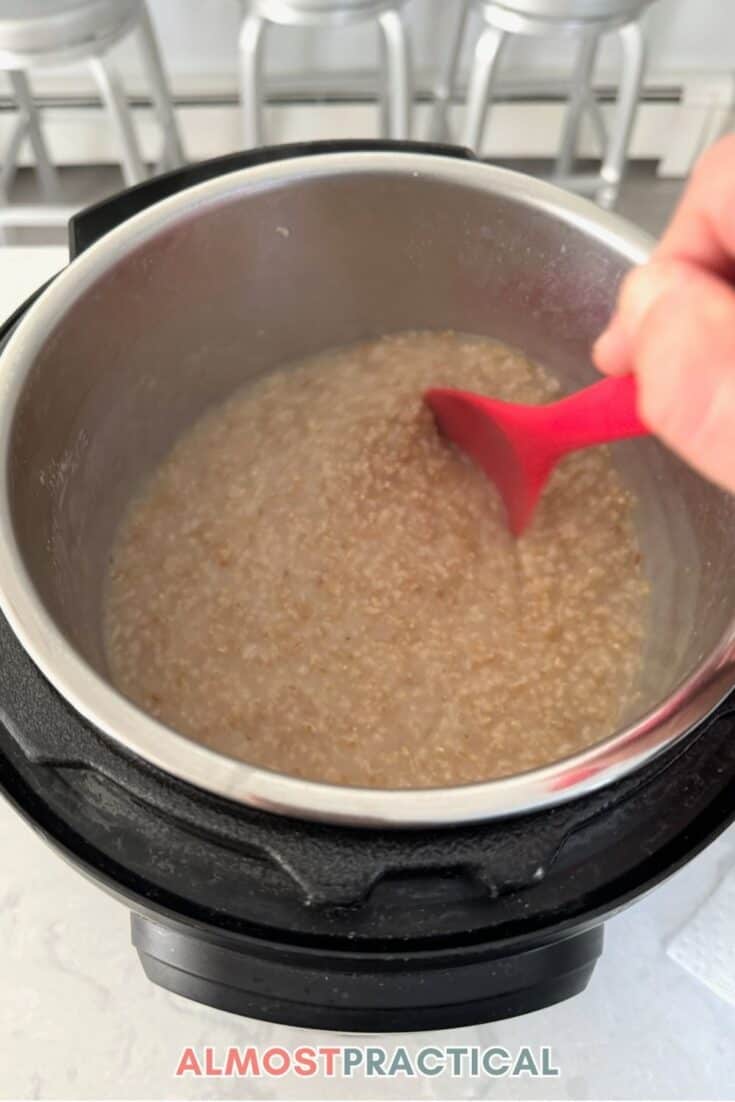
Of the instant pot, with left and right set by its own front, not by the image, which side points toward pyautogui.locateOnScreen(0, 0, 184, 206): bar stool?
back

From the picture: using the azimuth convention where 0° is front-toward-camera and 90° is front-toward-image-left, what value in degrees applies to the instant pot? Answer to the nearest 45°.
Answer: approximately 0°

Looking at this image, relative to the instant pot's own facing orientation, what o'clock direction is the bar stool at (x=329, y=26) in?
The bar stool is roughly at 6 o'clock from the instant pot.

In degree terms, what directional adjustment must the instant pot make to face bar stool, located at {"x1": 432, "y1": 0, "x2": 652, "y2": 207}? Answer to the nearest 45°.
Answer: approximately 180°
